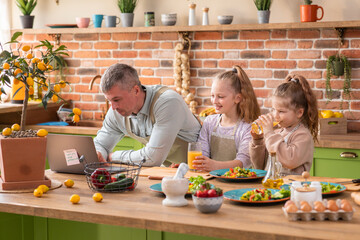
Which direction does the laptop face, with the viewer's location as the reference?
facing away from the viewer and to the right of the viewer

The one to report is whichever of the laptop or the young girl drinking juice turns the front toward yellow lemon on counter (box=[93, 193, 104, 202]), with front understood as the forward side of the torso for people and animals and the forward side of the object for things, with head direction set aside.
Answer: the young girl drinking juice

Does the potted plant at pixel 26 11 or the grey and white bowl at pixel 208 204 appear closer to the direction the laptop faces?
the potted plant

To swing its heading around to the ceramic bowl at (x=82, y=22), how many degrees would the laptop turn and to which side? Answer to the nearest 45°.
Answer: approximately 45° to its left

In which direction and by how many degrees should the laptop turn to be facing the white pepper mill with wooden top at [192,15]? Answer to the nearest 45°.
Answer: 0° — it already faces it

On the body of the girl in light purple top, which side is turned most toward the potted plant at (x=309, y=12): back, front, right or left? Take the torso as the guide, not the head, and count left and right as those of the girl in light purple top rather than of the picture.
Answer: back

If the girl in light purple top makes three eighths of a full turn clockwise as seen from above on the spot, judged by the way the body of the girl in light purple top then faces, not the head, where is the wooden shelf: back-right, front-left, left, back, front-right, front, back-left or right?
front

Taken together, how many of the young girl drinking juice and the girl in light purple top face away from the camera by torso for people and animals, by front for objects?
0

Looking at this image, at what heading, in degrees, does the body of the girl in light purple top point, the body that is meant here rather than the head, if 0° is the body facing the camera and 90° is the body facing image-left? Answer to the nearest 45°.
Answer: approximately 45°

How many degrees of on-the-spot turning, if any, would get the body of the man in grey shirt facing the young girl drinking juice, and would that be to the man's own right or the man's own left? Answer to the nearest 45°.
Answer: approximately 90° to the man's own left

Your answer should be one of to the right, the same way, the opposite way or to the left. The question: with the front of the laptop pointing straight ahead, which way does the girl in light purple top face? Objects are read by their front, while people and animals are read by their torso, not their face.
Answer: the opposite way

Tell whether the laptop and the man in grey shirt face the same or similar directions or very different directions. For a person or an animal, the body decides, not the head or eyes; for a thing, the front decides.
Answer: very different directions
